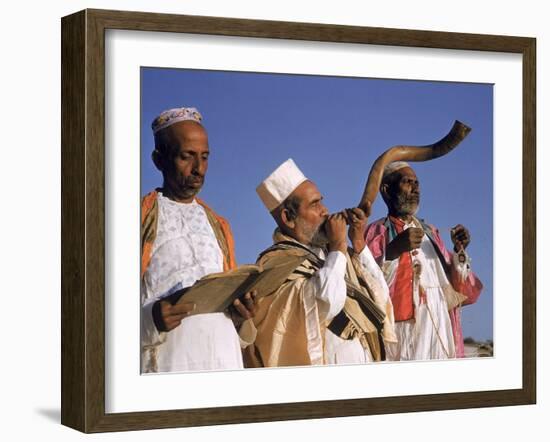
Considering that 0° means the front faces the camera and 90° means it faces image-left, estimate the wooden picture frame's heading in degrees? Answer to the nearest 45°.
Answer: approximately 315°
